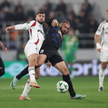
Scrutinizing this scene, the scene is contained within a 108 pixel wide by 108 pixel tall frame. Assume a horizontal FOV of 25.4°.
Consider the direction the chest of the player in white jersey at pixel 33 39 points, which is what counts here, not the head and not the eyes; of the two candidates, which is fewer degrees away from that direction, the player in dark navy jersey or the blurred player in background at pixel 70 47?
the player in dark navy jersey

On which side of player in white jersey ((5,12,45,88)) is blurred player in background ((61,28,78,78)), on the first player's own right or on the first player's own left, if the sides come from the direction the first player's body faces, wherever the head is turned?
on the first player's own left

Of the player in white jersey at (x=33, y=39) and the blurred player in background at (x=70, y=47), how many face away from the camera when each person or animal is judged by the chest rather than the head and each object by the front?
0

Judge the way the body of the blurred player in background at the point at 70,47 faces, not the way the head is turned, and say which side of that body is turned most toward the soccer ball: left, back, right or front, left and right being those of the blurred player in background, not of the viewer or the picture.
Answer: front
